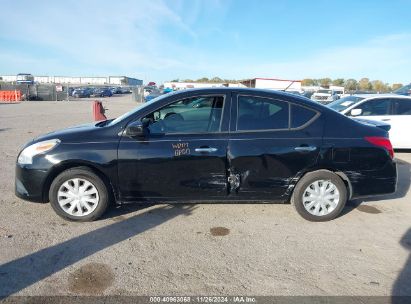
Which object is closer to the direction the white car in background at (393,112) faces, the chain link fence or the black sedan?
the black sedan

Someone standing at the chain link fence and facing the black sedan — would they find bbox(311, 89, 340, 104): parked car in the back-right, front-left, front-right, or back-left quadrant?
front-left

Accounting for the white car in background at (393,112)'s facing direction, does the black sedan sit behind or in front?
in front

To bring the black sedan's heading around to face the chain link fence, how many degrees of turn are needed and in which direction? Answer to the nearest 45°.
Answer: approximately 45° to its right

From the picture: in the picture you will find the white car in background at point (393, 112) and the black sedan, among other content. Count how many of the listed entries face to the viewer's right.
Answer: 0

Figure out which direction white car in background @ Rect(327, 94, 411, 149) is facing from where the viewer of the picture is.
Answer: facing the viewer and to the left of the viewer

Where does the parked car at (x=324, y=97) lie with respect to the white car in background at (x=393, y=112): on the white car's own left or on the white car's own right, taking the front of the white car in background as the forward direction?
on the white car's own right

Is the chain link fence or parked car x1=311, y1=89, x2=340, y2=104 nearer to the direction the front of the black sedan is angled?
the chain link fence

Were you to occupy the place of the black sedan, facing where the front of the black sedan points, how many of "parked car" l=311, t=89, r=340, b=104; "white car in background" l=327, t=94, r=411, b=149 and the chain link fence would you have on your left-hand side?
0

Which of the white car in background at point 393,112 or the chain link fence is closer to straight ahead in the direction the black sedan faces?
the chain link fence

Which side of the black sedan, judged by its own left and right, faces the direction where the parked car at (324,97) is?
right

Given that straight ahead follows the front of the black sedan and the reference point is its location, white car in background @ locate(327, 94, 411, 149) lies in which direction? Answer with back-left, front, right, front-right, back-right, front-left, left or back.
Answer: back-right

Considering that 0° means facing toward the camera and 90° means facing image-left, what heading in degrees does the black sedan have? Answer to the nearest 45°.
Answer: approximately 90°

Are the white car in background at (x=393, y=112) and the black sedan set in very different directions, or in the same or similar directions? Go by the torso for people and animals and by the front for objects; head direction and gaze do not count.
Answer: same or similar directions
